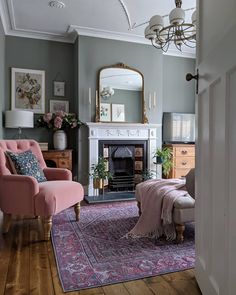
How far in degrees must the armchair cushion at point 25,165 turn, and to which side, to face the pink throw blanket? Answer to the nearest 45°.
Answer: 0° — it already faces it

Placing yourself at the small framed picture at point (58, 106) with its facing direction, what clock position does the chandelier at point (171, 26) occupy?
The chandelier is roughly at 11 o'clock from the small framed picture.

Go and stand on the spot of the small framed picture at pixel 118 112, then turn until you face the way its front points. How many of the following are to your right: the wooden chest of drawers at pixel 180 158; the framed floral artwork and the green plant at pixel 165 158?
1

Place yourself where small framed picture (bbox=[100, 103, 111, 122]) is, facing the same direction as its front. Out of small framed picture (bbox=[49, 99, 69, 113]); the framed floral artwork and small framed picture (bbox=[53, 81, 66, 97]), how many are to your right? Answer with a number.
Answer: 3

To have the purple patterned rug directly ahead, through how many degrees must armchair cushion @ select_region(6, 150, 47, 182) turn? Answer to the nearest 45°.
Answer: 0° — it already faces it

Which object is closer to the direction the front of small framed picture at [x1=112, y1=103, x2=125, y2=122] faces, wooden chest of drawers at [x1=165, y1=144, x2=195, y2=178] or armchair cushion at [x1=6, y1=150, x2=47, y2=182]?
the armchair cushion

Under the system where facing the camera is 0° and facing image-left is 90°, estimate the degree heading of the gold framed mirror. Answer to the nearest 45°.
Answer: approximately 0°

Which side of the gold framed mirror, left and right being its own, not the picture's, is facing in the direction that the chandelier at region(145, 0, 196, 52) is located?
front

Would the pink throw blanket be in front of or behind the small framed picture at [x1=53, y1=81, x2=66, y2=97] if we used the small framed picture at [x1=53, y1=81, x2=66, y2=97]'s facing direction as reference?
in front

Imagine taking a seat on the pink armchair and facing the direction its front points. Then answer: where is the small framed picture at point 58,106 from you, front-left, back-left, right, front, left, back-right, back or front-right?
back-left
